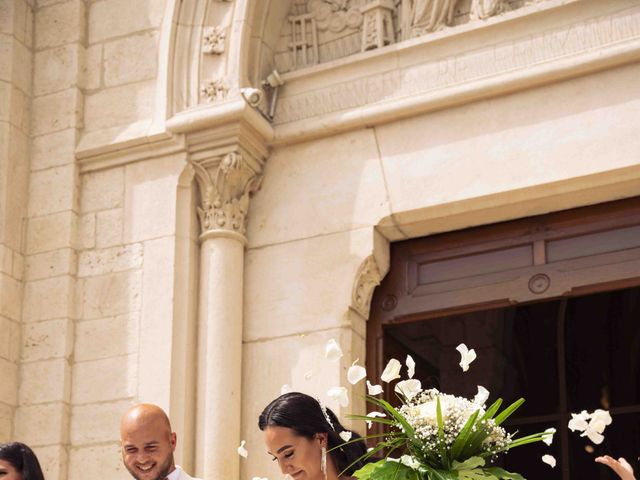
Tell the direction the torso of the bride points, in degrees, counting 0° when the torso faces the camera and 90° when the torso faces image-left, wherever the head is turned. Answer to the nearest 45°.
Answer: approximately 45°

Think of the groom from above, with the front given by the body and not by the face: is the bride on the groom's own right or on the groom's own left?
on the groom's own left

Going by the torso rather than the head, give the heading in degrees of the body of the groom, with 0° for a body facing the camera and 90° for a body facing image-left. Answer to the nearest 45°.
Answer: approximately 45°

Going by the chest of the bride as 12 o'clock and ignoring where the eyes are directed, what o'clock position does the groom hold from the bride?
The groom is roughly at 3 o'clock from the bride.
